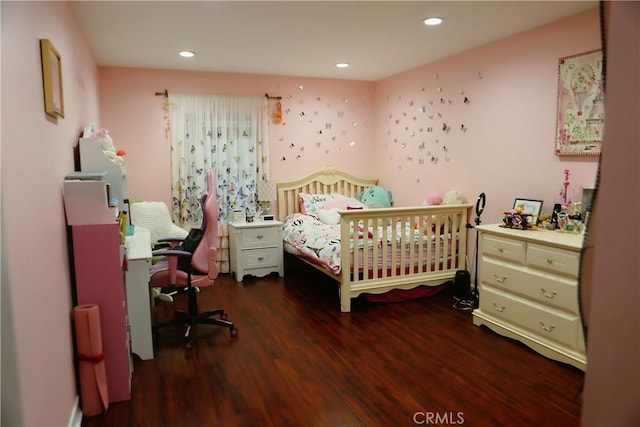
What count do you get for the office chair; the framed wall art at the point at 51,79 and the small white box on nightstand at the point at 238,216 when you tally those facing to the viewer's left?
1

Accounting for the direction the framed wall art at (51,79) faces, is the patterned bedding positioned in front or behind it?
in front

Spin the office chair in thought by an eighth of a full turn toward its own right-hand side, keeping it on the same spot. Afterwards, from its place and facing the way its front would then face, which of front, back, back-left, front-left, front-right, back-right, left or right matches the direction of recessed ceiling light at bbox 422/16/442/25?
back-right

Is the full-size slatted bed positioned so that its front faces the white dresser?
yes

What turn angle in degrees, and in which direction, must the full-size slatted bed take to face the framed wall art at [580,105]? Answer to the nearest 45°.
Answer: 0° — it already faces it

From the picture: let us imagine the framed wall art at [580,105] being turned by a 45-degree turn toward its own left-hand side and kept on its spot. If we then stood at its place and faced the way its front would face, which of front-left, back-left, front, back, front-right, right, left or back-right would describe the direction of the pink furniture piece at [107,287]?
front-right

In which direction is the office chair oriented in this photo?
to the viewer's left

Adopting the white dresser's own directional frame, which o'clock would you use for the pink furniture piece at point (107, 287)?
The pink furniture piece is roughly at 12 o'clock from the white dresser.

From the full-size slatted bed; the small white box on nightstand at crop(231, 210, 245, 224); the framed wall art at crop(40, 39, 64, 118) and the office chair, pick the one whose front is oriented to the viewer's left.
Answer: the office chair

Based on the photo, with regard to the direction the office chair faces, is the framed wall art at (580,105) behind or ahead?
behind

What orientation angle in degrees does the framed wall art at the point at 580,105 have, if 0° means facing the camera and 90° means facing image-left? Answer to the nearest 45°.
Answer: approximately 45°

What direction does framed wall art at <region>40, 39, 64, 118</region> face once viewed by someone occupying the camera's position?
facing to the right of the viewer
